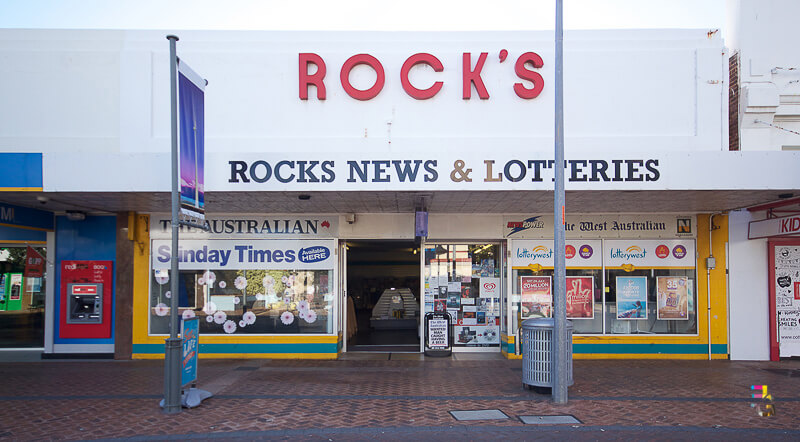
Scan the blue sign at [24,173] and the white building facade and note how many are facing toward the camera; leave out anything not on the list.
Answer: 2

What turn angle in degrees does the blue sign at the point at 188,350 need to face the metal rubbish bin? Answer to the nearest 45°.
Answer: approximately 45° to its left

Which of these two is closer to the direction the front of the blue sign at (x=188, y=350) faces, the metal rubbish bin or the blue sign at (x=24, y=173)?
the metal rubbish bin

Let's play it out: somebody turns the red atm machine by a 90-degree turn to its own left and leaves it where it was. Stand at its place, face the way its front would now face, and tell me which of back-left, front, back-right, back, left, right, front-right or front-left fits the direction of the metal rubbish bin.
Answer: front-right

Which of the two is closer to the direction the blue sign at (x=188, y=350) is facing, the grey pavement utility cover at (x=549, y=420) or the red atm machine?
the grey pavement utility cover

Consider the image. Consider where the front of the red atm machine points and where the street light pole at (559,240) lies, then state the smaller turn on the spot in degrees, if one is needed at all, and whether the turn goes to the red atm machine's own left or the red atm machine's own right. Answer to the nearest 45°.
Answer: approximately 45° to the red atm machine's own left

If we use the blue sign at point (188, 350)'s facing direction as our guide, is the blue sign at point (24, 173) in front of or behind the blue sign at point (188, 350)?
behind

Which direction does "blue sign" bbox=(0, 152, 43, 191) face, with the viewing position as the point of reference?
facing the viewer

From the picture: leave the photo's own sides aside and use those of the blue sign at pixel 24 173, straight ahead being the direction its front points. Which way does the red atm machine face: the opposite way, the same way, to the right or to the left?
the same way

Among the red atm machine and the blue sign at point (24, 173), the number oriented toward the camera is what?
2

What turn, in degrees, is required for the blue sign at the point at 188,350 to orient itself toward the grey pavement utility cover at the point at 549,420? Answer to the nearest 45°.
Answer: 0° — it already faces it

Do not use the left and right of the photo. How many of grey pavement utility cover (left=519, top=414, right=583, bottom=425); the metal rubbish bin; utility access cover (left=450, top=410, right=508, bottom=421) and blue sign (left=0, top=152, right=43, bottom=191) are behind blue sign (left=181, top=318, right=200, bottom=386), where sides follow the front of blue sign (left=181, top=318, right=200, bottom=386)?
1

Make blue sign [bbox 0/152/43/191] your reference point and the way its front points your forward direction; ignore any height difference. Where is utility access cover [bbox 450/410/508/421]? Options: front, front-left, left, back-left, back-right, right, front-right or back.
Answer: front-left

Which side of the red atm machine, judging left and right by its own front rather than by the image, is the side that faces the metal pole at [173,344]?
front
